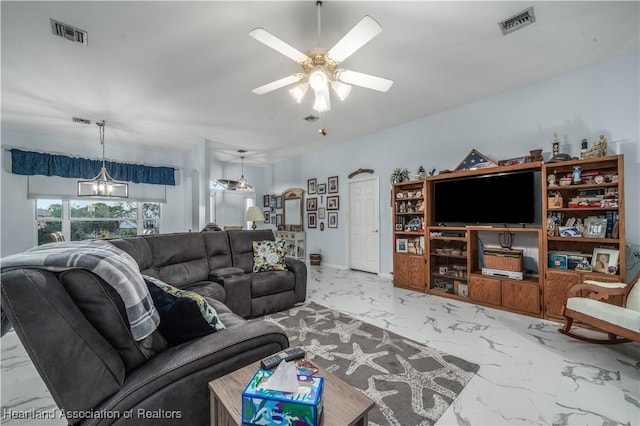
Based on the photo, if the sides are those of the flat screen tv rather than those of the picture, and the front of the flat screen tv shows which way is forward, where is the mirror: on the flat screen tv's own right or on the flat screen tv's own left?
on the flat screen tv's own right

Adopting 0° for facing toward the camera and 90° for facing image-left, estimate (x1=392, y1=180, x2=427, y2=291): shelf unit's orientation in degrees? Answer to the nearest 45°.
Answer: approximately 45°

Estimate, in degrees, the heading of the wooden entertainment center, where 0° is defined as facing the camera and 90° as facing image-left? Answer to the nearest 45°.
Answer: approximately 45°

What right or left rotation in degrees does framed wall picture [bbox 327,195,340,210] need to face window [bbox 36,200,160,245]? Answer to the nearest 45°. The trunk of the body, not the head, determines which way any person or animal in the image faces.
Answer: approximately 45° to its right

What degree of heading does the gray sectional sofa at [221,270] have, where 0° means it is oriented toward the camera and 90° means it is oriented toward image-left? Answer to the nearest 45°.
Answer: approximately 315°

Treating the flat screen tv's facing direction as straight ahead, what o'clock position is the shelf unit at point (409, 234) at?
The shelf unit is roughly at 2 o'clock from the flat screen tv.

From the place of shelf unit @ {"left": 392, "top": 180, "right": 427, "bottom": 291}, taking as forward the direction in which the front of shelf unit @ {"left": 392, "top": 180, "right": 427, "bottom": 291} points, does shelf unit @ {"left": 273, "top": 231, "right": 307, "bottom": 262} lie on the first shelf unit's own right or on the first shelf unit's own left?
on the first shelf unit's own right

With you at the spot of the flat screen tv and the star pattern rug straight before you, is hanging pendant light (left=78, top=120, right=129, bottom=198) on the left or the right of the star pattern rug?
right
